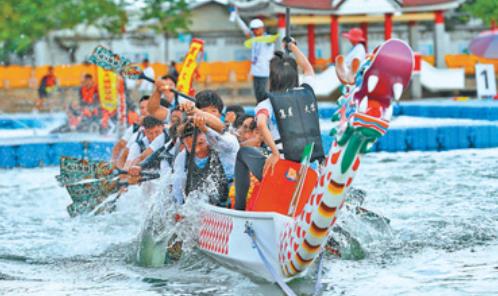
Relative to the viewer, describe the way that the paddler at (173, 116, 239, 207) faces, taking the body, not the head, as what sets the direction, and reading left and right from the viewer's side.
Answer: facing the viewer

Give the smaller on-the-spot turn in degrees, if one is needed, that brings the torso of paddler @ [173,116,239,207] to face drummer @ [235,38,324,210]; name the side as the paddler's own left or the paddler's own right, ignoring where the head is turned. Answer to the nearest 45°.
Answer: approximately 45° to the paddler's own left

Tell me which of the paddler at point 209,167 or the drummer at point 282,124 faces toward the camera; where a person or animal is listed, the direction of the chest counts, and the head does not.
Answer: the paddler at point 209,167

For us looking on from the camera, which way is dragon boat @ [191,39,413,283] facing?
facing the viewer and to the right of the viewer

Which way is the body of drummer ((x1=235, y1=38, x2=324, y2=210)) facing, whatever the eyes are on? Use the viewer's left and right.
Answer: facing away from the viewer and to the left of the viewer

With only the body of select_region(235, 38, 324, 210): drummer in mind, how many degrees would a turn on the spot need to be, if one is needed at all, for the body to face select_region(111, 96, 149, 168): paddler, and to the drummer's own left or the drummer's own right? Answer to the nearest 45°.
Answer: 0° — they already face them

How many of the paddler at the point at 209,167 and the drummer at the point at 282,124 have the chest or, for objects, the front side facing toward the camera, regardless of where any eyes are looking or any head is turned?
1

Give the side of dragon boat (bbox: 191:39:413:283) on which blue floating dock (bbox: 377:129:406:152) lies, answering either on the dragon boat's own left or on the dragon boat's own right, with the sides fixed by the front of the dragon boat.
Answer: on the dragon boat's own left

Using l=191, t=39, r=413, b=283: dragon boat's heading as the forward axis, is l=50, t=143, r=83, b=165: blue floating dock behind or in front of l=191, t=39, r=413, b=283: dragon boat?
behind
